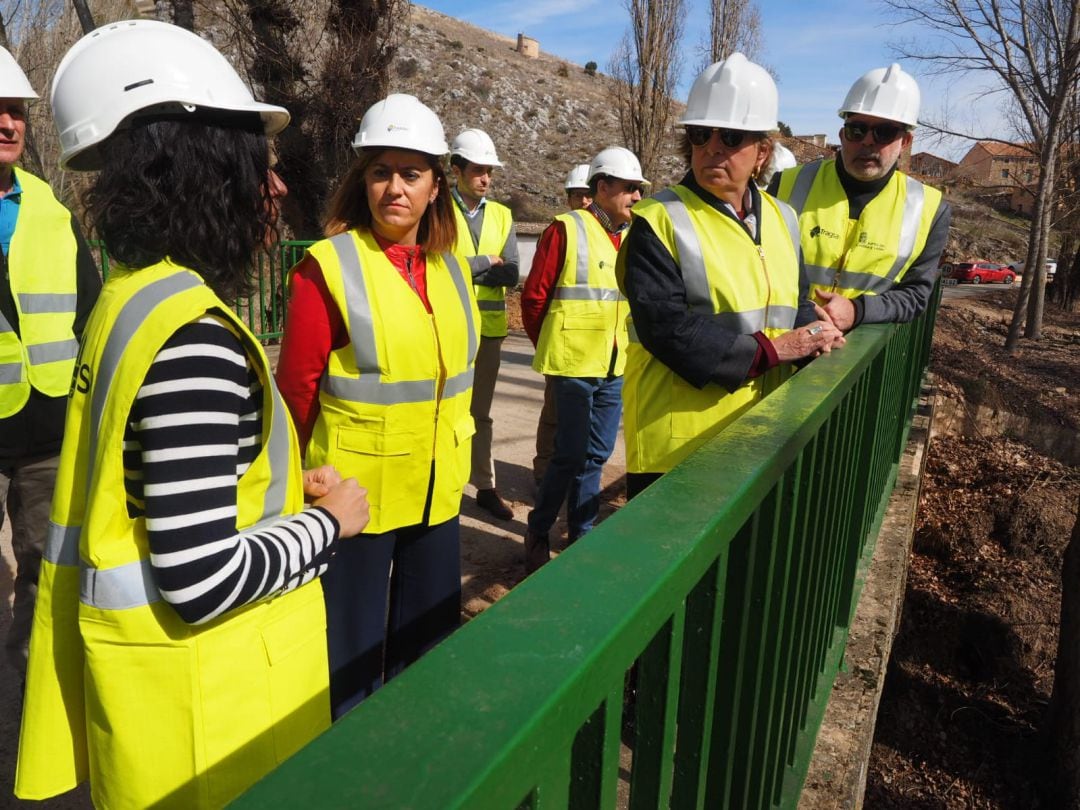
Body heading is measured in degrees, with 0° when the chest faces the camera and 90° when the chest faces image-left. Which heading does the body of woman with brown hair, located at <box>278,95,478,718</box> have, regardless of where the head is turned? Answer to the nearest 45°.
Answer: approximately 315°

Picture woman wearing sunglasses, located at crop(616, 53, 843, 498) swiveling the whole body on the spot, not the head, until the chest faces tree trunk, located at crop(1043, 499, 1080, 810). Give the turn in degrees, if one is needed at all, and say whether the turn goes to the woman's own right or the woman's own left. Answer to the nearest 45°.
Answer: approximately 90° to the woman's own left

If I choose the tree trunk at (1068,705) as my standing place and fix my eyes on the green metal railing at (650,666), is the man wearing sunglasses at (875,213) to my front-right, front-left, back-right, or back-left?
front-right

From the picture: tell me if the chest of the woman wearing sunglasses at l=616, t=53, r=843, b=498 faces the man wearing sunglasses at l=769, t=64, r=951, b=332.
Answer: no

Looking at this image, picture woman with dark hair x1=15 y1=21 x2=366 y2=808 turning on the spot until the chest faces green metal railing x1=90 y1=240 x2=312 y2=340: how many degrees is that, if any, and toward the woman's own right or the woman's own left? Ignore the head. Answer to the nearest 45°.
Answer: approximately 90° to the woman's own left

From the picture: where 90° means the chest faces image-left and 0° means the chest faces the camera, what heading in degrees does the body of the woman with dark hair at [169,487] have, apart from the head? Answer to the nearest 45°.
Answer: approximately 270°

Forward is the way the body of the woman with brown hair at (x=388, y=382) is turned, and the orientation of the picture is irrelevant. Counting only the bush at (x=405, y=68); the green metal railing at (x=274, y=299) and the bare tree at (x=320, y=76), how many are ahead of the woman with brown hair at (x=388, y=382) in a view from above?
0
